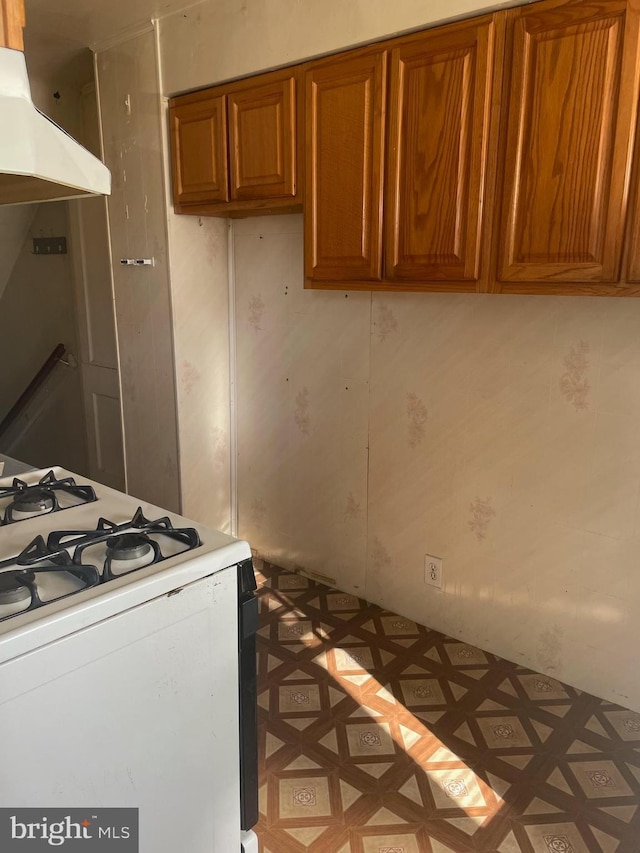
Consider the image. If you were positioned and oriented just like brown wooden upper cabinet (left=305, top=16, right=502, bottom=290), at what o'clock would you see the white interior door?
The white interior door is roughly at 3 o'clock from the brown wooden upper cabinet.

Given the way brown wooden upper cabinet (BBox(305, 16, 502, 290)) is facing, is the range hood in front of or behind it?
in front

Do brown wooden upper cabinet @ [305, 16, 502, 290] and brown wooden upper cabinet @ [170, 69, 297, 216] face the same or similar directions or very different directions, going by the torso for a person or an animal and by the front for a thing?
same or similar directions

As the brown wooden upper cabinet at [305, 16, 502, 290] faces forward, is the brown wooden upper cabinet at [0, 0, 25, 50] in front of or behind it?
in front

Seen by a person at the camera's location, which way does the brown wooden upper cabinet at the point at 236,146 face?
facing the viewer and to the left of the viewer

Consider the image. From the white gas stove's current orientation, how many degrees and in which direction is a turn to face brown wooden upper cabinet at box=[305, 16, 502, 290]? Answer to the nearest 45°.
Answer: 0° — it already faces it

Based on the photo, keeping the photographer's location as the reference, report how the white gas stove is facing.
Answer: facing away from the viewer and to the right of the viewer

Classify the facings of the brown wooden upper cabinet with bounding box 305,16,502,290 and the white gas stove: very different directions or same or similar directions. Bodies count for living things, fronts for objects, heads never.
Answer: very different directions

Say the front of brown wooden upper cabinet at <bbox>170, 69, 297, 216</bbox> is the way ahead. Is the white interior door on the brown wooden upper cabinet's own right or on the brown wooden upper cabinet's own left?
on the brown wooden upper cabinet's own right

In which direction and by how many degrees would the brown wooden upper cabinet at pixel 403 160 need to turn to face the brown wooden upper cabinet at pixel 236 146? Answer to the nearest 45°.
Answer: approximately 90° to its right

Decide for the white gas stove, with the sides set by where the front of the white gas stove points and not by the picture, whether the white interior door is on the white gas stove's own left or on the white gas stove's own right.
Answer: on the white gas stove's own left

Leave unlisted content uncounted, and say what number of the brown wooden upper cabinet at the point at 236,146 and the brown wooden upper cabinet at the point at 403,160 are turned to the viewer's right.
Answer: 0
